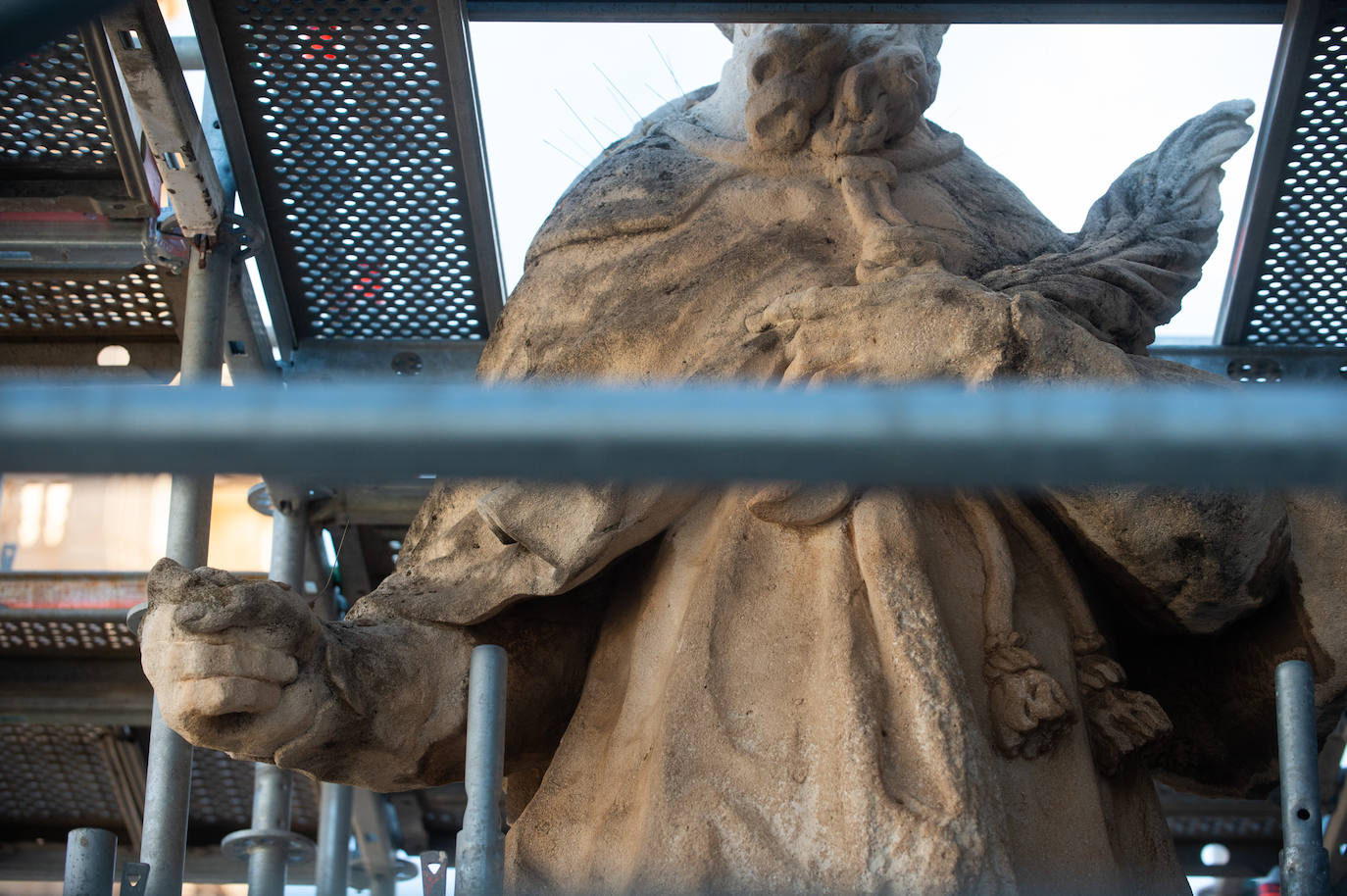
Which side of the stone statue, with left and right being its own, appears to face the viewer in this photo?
front
